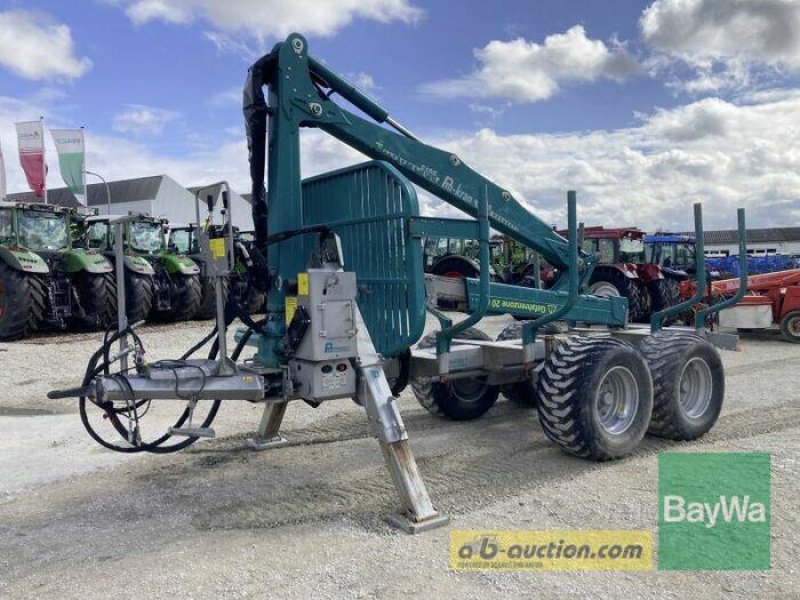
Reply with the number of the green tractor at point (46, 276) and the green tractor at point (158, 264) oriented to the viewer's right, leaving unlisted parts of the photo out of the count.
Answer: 0

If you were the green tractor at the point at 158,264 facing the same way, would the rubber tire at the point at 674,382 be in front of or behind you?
behind

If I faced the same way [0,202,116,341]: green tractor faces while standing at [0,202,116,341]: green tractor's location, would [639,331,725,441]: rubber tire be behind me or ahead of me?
behind

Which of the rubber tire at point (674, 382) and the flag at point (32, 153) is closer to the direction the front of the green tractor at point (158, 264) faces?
the flag

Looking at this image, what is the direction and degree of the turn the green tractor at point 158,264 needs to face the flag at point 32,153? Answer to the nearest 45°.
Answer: approximately 45° to its right
